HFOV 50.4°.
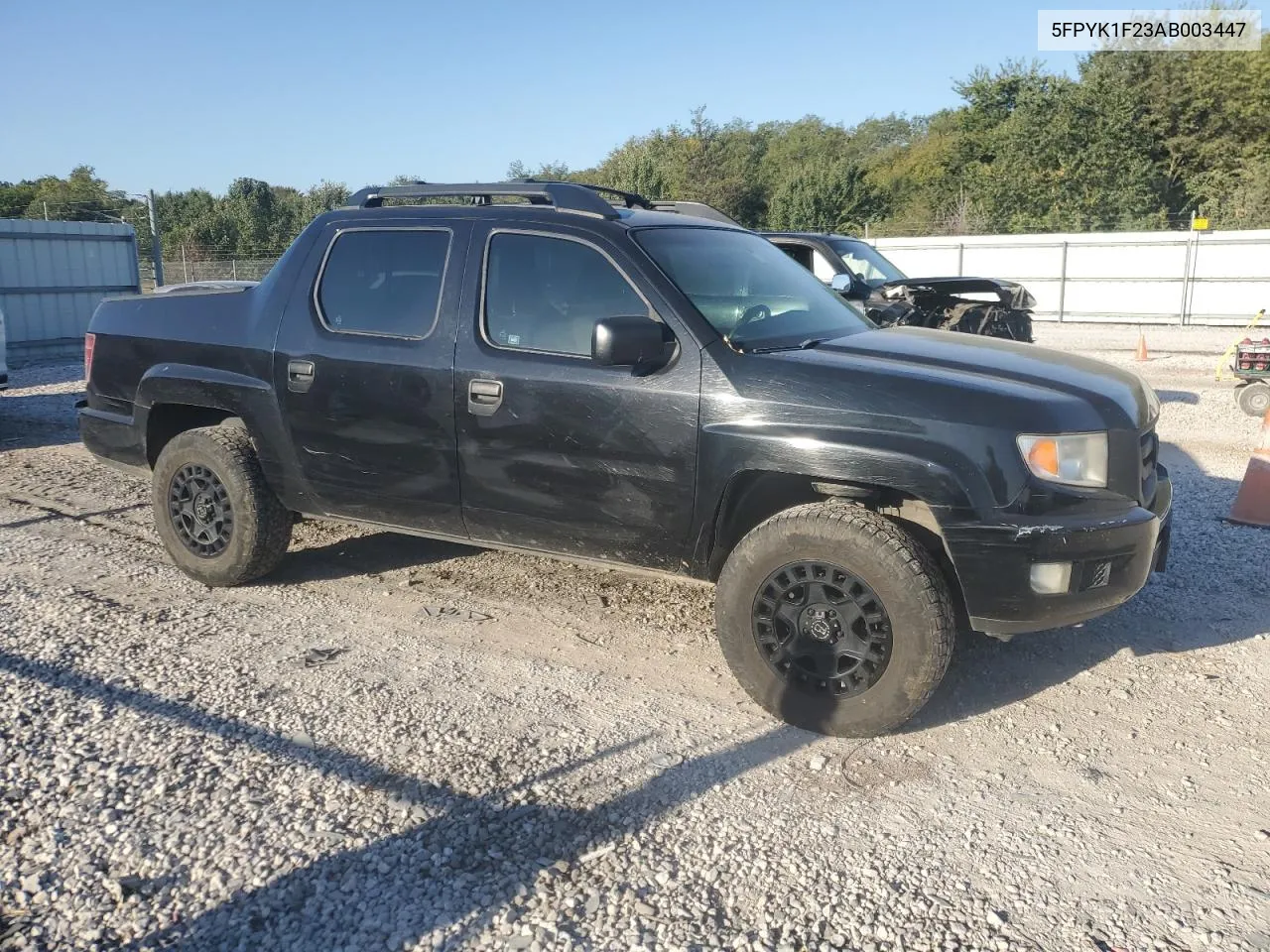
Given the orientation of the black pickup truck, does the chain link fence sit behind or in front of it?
behind

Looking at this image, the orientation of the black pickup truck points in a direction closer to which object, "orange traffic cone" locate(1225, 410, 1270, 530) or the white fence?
the orange traffic cone

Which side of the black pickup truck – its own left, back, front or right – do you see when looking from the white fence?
left

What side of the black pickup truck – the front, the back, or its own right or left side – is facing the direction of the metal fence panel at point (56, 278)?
back

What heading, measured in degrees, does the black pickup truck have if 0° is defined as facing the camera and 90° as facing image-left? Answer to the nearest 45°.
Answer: approximately 315°
